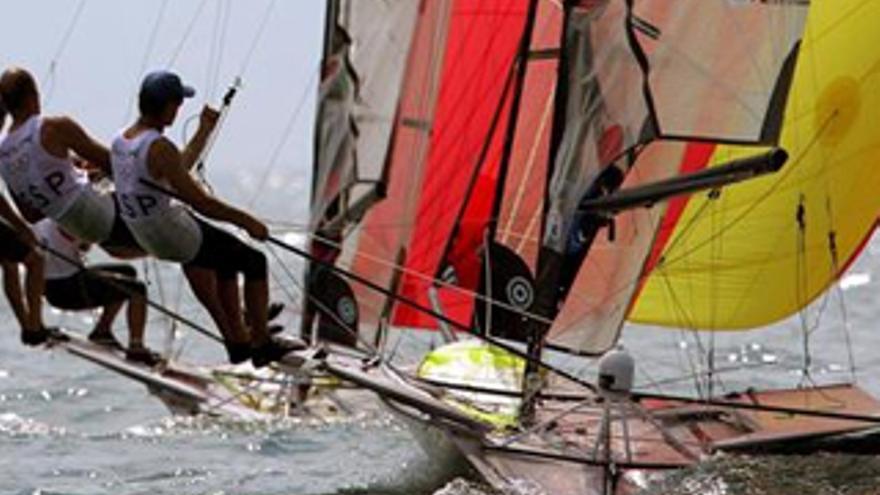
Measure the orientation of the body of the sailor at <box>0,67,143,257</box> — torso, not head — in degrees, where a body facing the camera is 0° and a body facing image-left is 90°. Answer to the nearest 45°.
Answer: approximately 225°

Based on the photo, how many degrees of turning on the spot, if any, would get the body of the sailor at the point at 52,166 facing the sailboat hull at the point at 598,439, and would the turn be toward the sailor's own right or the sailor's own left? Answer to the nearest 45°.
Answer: approximately 45° to the sailor's own right

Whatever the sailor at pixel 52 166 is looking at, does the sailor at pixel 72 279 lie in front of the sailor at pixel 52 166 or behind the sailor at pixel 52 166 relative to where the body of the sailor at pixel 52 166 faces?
in front
